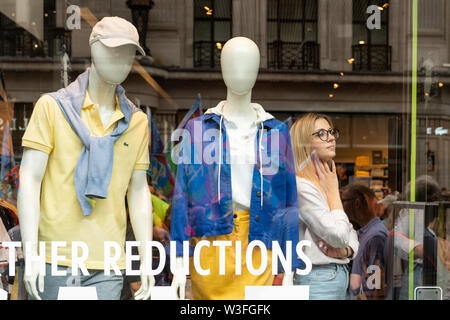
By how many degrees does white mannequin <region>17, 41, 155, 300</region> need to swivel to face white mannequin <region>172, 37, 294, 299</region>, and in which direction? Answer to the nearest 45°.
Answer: approximately 45° to its left

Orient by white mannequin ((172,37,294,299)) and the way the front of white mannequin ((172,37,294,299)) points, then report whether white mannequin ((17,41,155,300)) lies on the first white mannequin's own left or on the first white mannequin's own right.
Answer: on the first white mannequin's own right

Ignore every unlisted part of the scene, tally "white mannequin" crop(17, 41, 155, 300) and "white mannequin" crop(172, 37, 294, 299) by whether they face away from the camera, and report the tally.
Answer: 0

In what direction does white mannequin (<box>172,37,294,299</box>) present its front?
toward the camera

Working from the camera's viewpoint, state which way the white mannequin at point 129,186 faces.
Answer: facing the viewer and to the right of the viewer

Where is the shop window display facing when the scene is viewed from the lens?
facing the viewer
